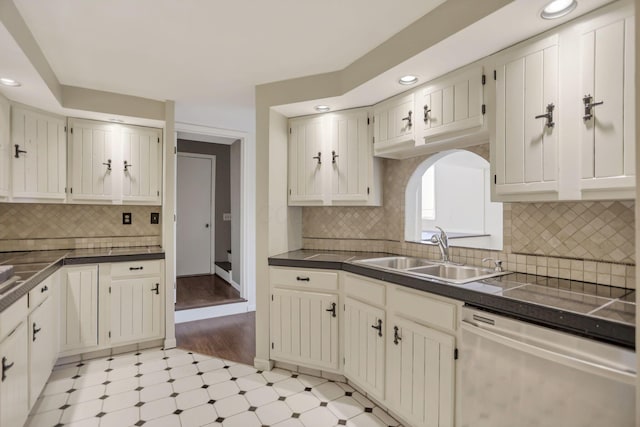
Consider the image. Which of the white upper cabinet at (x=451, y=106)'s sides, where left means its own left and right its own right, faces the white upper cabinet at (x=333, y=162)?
right

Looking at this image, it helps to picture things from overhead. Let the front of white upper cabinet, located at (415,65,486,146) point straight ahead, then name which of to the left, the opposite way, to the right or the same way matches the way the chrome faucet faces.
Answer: the same way

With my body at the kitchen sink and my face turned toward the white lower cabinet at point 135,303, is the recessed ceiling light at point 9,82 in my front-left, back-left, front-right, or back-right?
front-left

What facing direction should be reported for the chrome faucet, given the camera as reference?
facing the viewer and to the left of the viewer

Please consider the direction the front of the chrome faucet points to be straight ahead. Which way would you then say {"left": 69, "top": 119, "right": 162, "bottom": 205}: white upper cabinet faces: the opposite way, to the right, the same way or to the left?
to the left

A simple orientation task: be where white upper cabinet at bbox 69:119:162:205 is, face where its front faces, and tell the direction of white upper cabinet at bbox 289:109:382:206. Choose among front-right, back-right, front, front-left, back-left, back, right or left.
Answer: front-left

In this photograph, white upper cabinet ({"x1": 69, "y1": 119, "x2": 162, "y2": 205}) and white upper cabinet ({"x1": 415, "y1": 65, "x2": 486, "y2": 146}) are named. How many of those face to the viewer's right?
0

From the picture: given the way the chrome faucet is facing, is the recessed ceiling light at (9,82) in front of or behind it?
in front

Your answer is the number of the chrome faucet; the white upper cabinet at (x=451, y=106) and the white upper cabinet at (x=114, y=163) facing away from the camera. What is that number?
0

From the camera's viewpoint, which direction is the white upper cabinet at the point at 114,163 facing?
toward the camera

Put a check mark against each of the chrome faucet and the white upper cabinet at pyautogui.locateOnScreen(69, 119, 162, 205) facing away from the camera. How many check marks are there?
0

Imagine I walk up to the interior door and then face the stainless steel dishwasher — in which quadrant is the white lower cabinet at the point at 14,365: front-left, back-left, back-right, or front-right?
front-right

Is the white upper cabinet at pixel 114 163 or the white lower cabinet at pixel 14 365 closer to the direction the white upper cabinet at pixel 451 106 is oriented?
the white lower cabinet

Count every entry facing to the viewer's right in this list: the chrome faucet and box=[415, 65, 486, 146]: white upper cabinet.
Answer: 0

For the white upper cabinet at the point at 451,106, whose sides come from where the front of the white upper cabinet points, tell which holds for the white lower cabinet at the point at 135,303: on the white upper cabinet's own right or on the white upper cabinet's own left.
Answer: on the white upper cabinet's own right

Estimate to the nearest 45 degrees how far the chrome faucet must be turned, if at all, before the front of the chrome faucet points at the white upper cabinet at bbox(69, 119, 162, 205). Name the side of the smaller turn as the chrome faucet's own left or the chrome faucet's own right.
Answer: approximately 45° to the chrome faucet's own right
